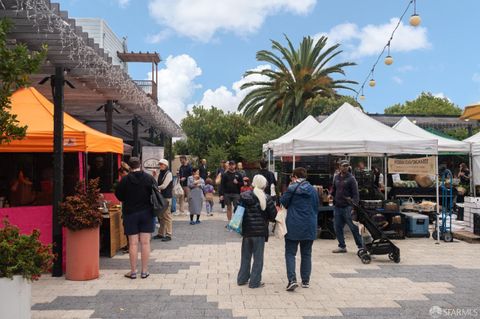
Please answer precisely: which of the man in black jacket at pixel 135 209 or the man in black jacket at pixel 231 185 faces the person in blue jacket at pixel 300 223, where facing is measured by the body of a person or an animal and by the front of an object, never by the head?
the man in black jacket at pixel 231 185

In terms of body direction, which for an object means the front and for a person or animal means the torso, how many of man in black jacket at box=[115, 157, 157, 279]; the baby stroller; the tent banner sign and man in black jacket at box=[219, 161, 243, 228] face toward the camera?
2

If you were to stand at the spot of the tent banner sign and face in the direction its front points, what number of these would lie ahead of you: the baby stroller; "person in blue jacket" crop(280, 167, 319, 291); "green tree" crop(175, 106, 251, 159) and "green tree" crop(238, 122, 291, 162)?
2

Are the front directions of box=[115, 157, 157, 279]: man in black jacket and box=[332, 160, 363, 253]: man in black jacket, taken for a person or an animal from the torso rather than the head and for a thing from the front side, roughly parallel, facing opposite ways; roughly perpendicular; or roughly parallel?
roughly perpendicular

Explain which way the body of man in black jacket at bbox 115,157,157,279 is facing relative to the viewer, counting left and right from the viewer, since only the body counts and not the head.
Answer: facing away from the viewer

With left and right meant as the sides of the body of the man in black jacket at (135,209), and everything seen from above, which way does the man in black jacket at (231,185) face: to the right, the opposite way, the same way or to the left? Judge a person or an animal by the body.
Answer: the opposite way

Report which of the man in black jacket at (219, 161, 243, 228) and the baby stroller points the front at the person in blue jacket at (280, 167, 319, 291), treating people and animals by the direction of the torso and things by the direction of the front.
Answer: the man in black jacket

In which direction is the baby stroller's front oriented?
to the viewer's right

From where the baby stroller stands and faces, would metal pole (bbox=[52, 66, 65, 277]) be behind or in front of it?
behind

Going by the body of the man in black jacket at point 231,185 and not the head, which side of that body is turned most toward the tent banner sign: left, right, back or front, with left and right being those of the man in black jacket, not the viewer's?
left

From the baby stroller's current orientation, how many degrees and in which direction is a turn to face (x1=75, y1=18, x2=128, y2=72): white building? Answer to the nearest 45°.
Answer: approximately 135° to its left
